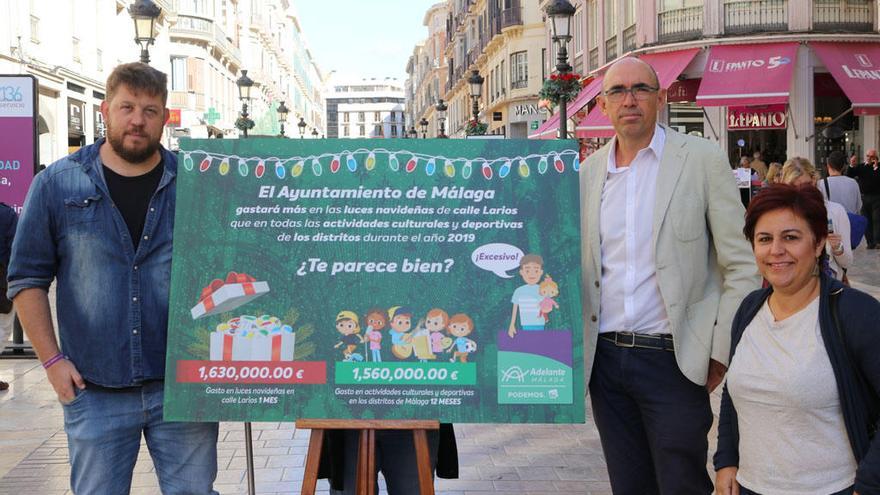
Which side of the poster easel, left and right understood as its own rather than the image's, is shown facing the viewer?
front

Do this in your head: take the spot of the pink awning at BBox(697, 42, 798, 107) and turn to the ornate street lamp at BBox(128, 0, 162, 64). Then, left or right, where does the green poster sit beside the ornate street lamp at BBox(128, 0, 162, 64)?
left

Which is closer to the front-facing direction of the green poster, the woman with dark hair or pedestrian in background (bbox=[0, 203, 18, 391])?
the woman with dark hair

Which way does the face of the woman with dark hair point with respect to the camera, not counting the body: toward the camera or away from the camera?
toward the camera

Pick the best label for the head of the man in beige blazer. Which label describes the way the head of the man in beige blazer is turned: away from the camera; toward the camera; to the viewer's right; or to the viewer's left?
toward the camera

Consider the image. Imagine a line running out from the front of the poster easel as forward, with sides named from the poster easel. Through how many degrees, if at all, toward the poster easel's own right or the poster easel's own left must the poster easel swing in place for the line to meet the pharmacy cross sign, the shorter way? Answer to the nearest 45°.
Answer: approximately 180°

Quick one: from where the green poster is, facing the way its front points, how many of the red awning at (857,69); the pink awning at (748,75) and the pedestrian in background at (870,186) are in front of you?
0

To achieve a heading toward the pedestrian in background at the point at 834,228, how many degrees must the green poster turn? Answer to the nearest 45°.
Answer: approximately 135° to its left

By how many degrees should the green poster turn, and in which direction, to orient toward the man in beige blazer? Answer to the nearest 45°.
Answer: approximately 90° to its left

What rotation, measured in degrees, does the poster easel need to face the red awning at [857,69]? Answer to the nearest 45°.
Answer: approximately 135° to its left

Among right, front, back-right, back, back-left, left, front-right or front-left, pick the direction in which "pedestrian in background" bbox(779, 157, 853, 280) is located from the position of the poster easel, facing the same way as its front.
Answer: back-left

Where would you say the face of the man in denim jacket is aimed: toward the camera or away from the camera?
toward the camera

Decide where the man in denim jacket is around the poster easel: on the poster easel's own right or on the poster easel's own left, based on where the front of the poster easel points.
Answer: on the poster easel's own right

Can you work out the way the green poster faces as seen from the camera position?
facing the viewer

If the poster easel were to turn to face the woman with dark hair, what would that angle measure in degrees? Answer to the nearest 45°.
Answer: approximately 45° to its left

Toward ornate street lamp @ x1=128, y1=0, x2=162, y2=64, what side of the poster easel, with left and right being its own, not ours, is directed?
back
